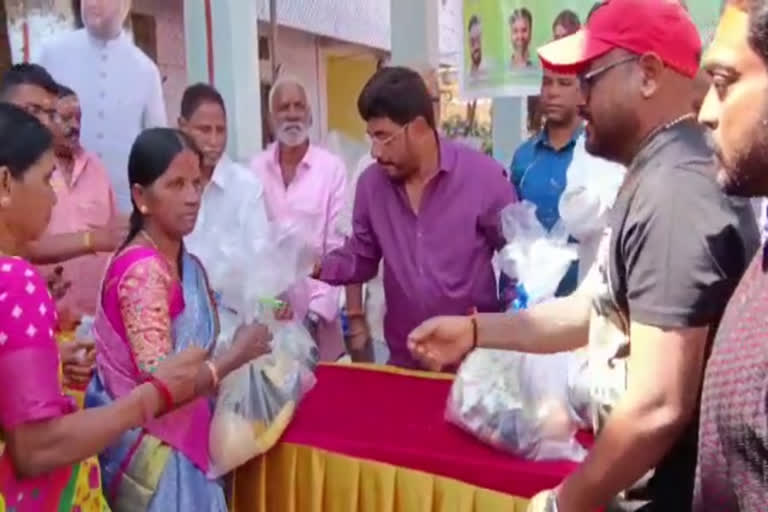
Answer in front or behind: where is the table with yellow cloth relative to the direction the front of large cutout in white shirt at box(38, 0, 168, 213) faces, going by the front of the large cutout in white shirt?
in front

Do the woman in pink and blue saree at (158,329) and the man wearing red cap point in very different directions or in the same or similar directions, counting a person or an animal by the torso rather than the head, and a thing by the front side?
very different directions

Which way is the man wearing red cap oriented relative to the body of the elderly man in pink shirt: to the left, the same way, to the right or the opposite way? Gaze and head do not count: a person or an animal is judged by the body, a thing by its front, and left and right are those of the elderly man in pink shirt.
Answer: to the right

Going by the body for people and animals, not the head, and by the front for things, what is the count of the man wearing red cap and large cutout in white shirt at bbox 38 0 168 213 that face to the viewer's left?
1

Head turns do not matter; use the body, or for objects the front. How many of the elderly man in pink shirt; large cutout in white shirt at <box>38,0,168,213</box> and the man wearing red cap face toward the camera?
2

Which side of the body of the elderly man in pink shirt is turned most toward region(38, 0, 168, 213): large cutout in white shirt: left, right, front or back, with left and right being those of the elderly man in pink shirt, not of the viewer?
right

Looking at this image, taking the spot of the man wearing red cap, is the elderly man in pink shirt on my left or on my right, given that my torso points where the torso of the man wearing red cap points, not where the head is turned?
on my right

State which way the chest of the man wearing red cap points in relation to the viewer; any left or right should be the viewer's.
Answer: facing to the left of the viewer

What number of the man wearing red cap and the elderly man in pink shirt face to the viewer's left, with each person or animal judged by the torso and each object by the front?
1

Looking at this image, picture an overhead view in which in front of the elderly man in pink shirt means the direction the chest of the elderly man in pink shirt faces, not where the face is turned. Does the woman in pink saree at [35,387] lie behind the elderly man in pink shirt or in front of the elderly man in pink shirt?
in front

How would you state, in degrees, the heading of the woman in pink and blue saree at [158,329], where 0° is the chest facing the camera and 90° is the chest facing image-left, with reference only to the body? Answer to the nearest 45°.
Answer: approximately 315°

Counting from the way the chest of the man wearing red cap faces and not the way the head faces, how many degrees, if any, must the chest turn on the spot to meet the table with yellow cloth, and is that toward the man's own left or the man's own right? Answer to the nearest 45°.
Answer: approximately 45° to the man's own right
